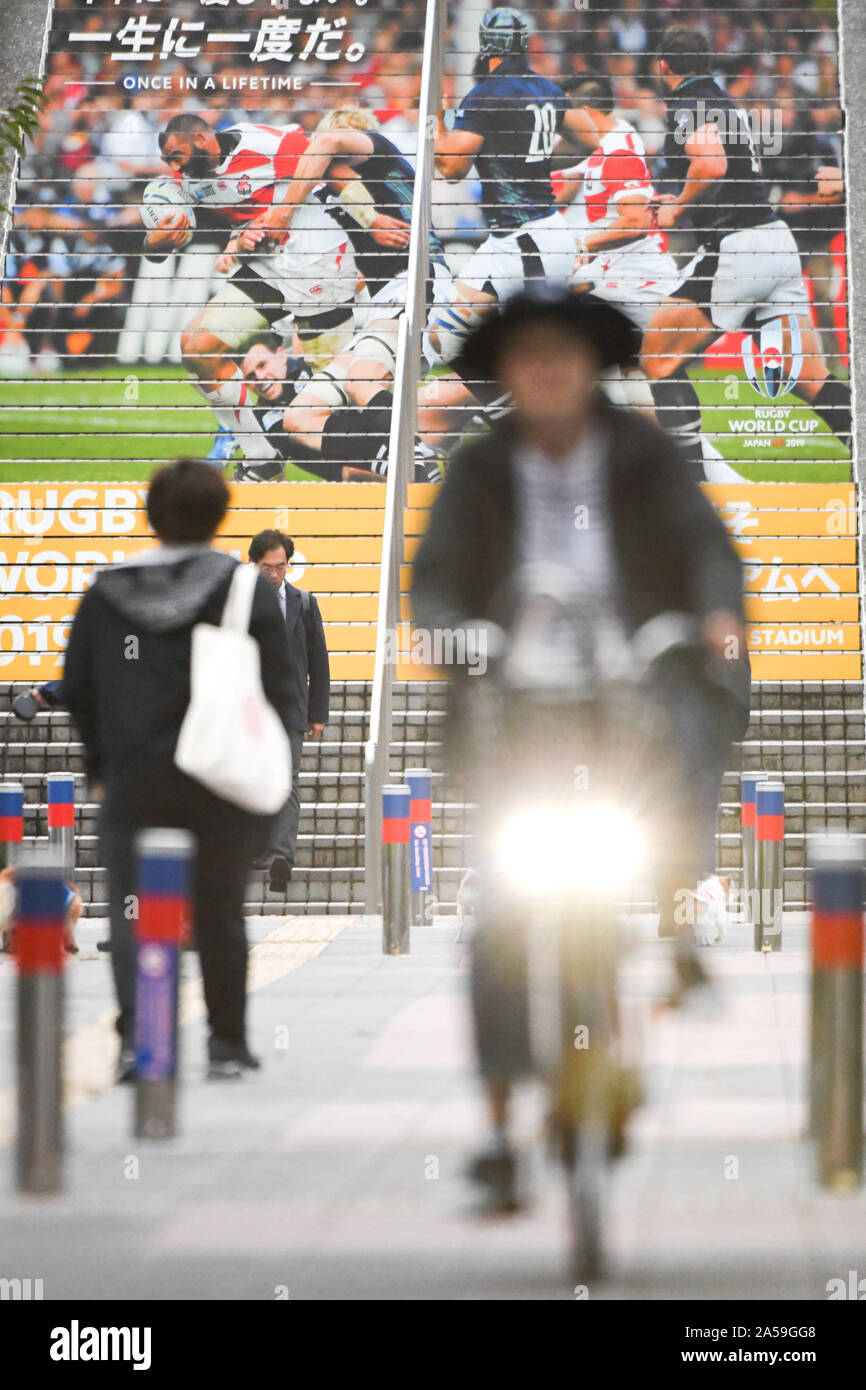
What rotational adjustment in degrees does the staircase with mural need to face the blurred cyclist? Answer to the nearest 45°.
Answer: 0° — it already faces them

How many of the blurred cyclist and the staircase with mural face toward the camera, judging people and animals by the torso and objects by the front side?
2

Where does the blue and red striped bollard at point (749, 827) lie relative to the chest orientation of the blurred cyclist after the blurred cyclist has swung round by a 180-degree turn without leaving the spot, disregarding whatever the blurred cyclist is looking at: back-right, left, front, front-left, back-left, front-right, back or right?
front

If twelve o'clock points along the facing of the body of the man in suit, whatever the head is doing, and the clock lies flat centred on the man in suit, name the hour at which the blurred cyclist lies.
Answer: The blurred cyclist is roughly at 12 o'clock from the man in suit.

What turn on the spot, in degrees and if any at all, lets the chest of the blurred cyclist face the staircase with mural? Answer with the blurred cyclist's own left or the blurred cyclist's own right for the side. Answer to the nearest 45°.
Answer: approximately 180°

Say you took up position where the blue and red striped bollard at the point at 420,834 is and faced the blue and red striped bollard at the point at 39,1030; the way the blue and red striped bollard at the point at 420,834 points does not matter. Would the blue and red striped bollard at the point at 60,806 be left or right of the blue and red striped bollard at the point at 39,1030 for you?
right

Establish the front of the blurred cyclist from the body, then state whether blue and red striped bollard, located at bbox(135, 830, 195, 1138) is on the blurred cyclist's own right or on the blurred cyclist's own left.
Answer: on the blurred cyclist's own right

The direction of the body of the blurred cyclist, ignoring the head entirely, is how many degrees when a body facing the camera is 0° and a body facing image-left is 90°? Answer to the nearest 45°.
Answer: approximately 0°
